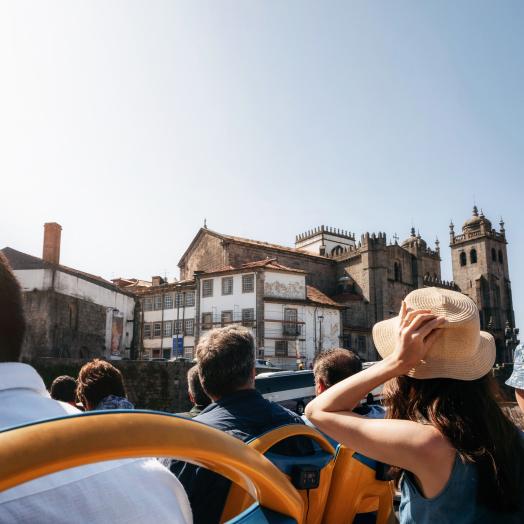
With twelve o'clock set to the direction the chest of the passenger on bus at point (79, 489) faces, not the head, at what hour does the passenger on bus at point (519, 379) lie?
the passenger on bus at point (519, 379) is roughly at 2 o'clock from the passenger on bus at point (79, 489).

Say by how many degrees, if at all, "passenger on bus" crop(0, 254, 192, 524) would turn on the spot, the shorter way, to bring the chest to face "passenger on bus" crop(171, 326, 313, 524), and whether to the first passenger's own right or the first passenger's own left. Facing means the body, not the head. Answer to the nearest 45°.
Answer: approximately 45° to the first passenger's own right

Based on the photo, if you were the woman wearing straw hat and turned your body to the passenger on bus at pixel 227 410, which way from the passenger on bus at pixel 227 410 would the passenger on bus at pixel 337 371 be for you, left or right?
right

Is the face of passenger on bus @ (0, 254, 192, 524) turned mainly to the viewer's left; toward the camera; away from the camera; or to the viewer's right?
away from the camera

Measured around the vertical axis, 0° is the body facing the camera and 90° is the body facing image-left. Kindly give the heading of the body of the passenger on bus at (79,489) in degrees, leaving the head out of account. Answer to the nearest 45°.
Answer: approximately 180°

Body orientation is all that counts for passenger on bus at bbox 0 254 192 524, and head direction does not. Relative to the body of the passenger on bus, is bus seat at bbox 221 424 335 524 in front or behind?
in front

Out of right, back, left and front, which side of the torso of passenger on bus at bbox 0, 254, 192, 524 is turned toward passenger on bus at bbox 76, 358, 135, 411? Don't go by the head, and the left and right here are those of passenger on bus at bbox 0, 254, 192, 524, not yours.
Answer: front

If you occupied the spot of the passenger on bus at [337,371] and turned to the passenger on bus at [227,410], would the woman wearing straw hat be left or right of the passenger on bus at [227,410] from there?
left

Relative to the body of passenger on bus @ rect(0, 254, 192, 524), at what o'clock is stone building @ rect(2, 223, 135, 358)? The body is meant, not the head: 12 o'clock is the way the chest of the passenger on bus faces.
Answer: The stone building is roughly at 12 o'clock from the passenger on bus.

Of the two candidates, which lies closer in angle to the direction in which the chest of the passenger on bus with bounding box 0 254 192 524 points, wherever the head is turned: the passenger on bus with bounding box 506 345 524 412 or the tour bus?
the tour bus
